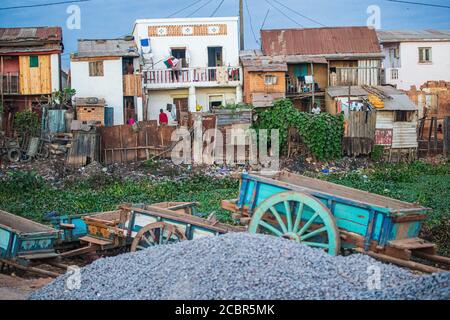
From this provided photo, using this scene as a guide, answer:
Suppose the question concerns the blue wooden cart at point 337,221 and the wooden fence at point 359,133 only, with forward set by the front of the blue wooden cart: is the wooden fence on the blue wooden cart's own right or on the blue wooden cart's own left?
on the blue wooden cart's own left

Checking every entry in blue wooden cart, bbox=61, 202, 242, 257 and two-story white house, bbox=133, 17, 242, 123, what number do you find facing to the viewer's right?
0

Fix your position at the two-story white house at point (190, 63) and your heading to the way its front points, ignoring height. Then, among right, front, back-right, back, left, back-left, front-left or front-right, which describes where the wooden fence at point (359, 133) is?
front-left

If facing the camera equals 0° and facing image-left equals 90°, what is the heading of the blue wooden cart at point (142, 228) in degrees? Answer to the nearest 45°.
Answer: approximately 45°

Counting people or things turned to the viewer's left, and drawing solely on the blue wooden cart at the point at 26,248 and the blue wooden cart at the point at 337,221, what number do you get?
0

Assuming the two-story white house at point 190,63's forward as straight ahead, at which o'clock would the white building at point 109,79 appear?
The white building is roughly at 2 o'clock from the two-story white house.

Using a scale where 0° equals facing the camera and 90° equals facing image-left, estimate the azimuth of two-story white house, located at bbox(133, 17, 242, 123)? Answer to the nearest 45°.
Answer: approximately 0°

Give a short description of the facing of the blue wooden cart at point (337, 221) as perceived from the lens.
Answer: facing the viewer and to the right of the viewer

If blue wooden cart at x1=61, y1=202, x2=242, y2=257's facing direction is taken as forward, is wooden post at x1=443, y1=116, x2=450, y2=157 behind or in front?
behind

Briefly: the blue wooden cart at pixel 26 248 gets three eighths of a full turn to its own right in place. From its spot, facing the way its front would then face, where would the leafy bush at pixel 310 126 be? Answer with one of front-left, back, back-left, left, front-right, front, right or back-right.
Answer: back-right

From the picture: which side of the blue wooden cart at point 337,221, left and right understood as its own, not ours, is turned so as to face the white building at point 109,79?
back

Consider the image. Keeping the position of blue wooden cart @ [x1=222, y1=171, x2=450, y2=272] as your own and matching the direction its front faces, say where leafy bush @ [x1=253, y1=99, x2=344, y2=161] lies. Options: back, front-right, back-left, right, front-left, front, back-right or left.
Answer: back-left

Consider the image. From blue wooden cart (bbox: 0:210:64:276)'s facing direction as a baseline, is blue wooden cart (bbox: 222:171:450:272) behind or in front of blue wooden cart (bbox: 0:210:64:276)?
in front
